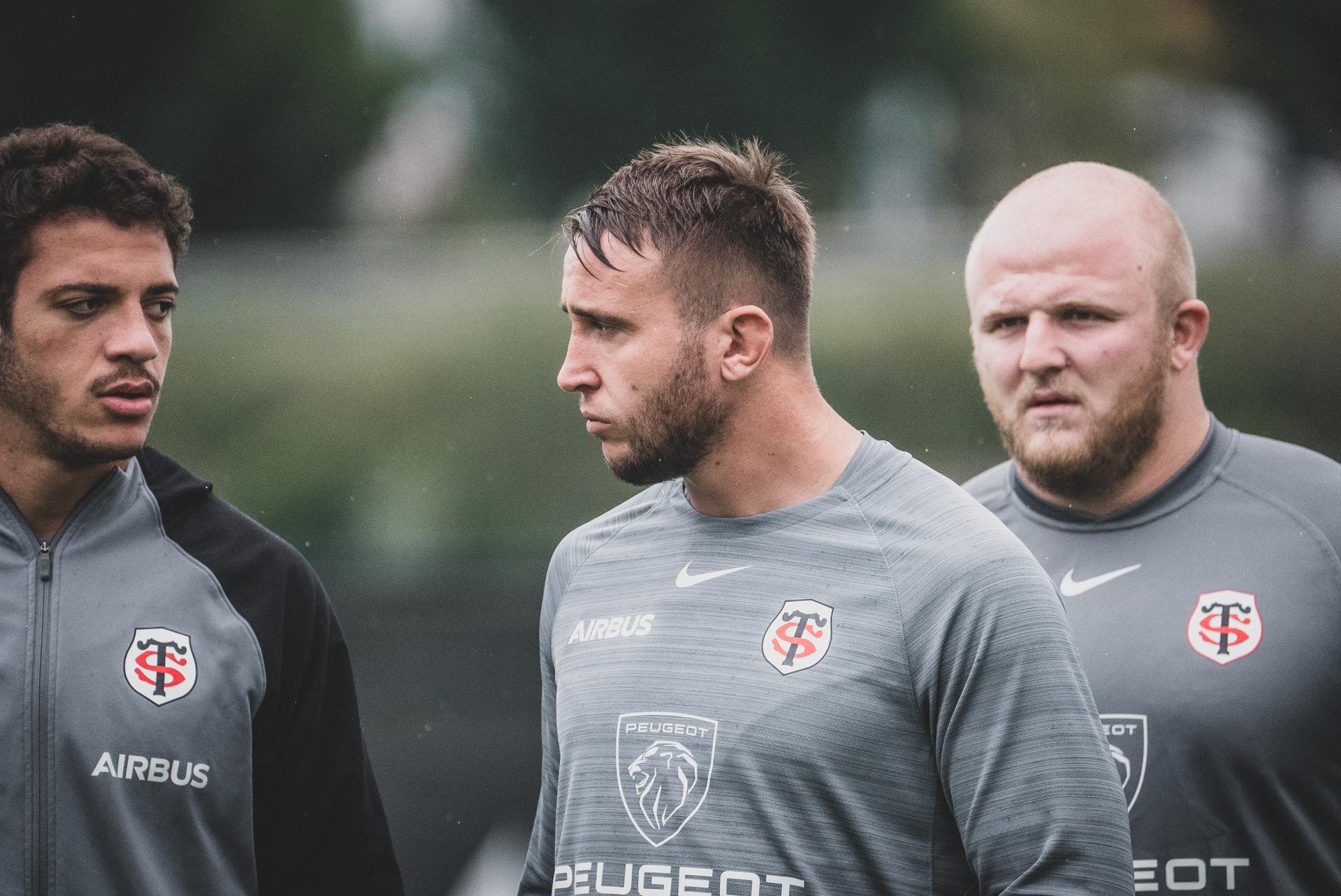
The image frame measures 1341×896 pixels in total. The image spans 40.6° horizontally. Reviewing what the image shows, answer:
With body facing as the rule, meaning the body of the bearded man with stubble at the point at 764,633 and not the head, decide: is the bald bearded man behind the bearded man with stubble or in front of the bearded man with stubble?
behind

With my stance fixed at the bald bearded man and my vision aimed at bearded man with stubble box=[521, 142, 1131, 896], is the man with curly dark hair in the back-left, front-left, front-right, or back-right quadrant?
front-right

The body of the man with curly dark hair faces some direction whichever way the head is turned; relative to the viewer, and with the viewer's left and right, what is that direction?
facing the viewer

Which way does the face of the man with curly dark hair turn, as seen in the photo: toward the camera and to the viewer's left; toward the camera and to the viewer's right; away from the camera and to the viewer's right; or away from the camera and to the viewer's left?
toward the camera and to the viewer's right

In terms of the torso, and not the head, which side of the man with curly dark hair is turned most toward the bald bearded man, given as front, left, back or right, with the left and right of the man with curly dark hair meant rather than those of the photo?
left

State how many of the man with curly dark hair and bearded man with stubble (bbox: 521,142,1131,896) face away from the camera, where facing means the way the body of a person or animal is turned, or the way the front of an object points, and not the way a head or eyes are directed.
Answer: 0

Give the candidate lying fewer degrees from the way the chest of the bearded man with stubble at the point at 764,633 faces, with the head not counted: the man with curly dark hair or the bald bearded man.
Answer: the man with curly dark hair

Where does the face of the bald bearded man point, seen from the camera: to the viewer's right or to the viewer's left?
to the viewer's left

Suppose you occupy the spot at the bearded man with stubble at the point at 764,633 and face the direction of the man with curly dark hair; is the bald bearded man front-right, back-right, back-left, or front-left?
back-right

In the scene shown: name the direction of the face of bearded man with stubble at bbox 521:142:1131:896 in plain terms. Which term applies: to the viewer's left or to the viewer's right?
to the viewer's left

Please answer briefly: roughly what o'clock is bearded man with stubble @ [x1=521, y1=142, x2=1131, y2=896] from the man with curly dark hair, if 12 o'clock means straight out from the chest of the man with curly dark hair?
The bearded man with stubble is roughly at 10 o'clock from the man with curly dark hair.

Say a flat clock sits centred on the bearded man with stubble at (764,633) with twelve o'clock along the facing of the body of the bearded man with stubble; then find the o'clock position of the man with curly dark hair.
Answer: The man with curly dark hair is roughly at 2 o'clock from the bearded man with stubble.
